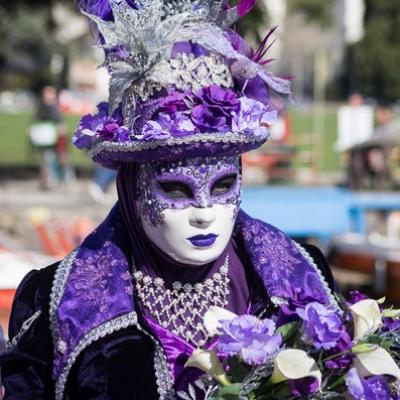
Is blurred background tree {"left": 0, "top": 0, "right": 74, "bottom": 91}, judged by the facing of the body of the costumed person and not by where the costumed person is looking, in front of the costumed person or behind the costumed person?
behind

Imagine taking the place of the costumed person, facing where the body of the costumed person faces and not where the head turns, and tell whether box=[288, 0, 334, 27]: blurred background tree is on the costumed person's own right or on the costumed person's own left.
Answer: on the costumed person's own left

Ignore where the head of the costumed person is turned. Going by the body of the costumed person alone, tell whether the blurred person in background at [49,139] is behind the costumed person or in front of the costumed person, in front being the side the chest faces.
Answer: behind

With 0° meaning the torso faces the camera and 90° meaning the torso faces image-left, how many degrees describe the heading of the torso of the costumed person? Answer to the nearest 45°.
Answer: approximately 315°

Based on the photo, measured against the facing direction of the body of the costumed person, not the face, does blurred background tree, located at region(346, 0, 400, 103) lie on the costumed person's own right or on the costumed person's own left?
on the costumed person's own left

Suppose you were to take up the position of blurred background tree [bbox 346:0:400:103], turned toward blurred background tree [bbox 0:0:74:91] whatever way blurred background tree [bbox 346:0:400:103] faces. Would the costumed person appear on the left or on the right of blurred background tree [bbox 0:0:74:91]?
left
